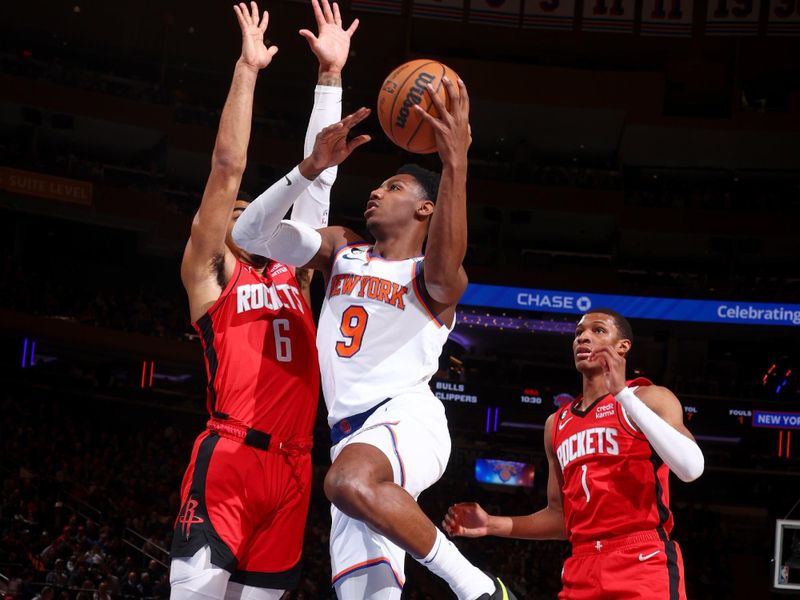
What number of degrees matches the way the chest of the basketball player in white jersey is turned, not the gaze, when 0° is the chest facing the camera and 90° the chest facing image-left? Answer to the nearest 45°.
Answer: approximately 45°

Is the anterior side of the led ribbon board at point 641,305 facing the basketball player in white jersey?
yes

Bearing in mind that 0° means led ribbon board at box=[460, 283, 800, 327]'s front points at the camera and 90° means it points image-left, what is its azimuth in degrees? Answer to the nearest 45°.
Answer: approximately 0°

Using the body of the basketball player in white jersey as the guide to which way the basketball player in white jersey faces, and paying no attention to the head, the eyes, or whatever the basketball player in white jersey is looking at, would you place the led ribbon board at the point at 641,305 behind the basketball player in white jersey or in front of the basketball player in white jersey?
behind
